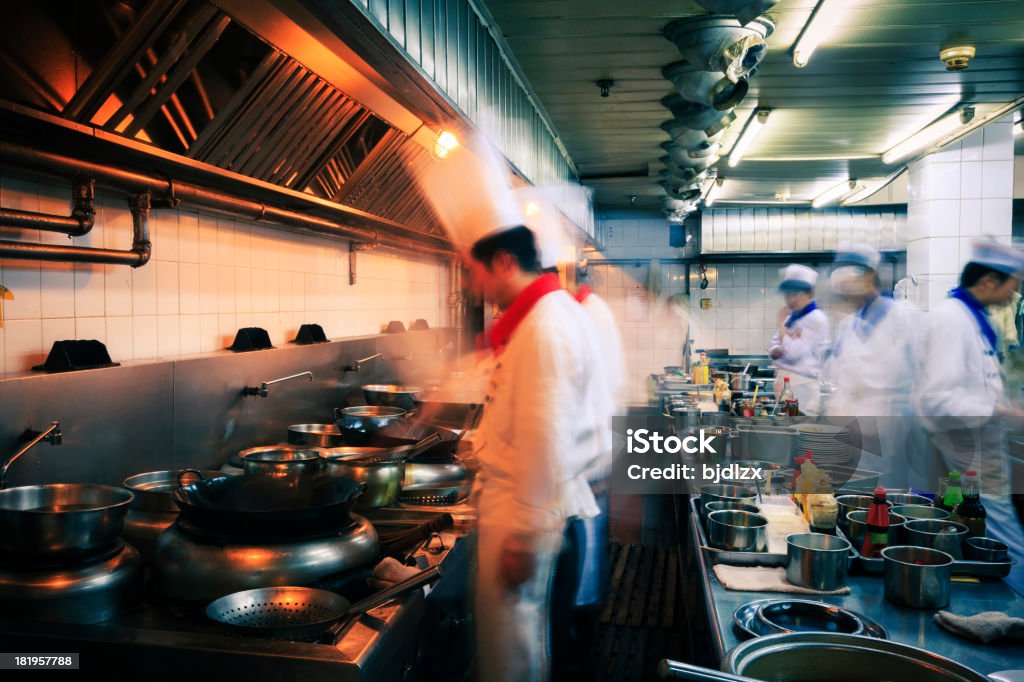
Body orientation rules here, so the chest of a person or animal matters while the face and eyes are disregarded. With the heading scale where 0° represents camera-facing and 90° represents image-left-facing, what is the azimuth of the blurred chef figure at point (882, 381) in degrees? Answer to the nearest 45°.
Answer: approximately 45°

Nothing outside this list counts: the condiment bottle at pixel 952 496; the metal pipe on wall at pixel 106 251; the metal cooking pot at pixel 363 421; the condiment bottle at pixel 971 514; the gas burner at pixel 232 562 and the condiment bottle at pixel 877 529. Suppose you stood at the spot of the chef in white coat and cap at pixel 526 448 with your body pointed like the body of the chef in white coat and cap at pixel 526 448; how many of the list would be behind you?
3

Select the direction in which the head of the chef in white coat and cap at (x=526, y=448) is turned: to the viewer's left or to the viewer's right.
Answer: to the viewer's left

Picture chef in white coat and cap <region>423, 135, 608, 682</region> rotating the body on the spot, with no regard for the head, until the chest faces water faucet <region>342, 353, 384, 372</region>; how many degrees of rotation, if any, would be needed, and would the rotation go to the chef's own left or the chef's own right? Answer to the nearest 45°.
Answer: approximately 45° to the chef's own right

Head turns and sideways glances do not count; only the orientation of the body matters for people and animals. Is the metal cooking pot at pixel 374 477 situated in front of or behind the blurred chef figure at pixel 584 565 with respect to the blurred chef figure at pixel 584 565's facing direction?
in front

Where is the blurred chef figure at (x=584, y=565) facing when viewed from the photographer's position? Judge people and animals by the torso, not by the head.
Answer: facing to the left of the viewer

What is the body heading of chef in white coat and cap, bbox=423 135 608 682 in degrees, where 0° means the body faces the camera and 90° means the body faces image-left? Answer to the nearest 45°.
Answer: approximately 90°

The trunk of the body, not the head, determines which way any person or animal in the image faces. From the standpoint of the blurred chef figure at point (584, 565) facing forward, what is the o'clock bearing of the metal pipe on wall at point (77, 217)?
The metal pipe on wall is roughly at 11 o'clock from the blurred chef figure.

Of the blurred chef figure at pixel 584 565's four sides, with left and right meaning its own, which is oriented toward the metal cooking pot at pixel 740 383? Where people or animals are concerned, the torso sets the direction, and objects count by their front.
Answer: right
